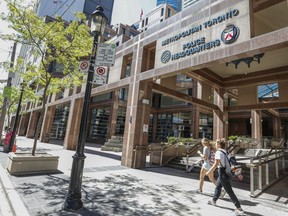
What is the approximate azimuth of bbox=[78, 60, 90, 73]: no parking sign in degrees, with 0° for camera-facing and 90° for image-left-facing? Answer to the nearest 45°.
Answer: approximately 0°

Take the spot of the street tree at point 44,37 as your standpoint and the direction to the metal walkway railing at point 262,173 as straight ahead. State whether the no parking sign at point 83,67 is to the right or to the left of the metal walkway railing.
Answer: right

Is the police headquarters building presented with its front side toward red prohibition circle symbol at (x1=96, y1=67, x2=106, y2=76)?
yes

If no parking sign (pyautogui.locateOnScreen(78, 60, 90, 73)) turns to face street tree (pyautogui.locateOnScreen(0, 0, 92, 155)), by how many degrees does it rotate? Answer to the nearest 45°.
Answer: approximately 135° to its right

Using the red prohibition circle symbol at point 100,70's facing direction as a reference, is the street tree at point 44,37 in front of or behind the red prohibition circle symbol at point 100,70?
behind

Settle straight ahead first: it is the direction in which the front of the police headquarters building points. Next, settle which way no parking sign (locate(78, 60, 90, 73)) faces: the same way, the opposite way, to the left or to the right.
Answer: to the left

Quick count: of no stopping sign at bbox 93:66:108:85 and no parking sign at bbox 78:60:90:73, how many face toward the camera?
2

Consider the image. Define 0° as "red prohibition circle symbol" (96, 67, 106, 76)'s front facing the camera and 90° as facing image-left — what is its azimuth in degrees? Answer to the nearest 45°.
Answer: approximately 0°

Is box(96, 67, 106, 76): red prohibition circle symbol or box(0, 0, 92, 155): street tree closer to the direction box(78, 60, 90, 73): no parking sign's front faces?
the red prohibition circle symbol

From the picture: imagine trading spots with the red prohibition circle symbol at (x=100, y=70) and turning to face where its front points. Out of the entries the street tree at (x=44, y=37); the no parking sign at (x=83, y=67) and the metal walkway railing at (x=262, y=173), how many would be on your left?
1
